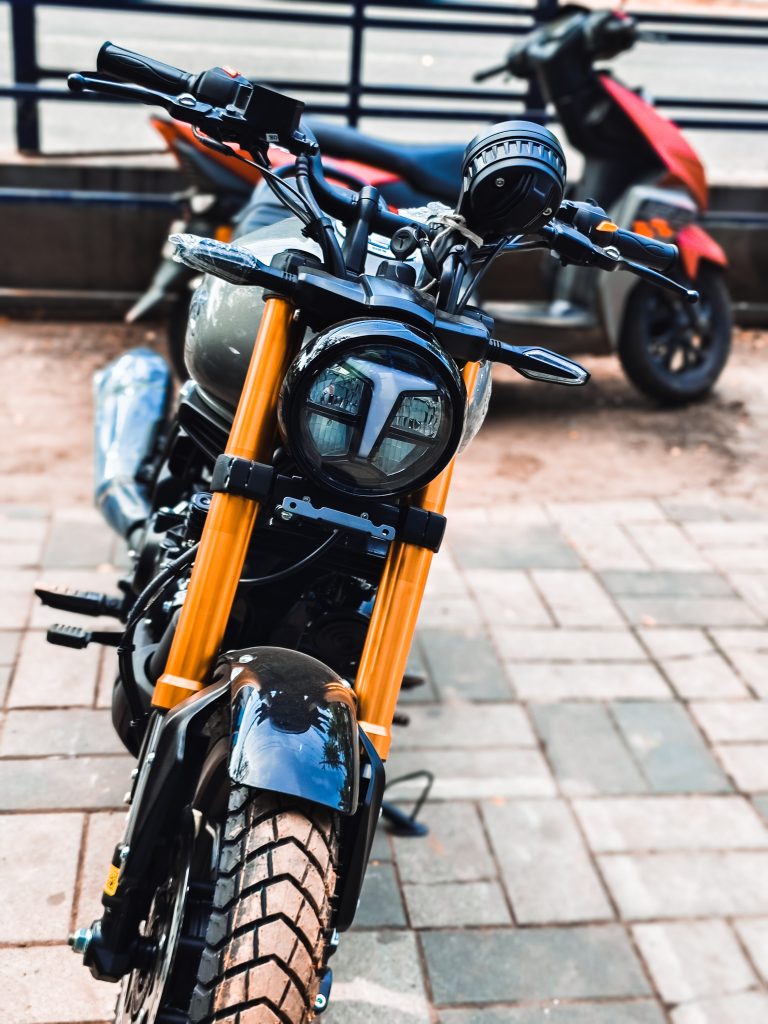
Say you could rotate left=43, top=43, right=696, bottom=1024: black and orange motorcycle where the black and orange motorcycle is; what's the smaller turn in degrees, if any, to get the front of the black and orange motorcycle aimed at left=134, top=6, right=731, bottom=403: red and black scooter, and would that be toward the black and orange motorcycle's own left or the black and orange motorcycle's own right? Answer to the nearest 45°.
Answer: approximately 180°

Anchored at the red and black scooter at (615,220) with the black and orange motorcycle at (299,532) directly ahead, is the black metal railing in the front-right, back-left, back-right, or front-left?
back-right

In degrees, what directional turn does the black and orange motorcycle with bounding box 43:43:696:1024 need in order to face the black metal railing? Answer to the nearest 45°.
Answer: approximately 180°

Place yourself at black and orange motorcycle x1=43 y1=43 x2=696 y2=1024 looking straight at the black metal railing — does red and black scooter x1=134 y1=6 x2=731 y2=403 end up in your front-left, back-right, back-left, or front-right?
front-right

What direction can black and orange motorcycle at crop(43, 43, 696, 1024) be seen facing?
toward the camera
